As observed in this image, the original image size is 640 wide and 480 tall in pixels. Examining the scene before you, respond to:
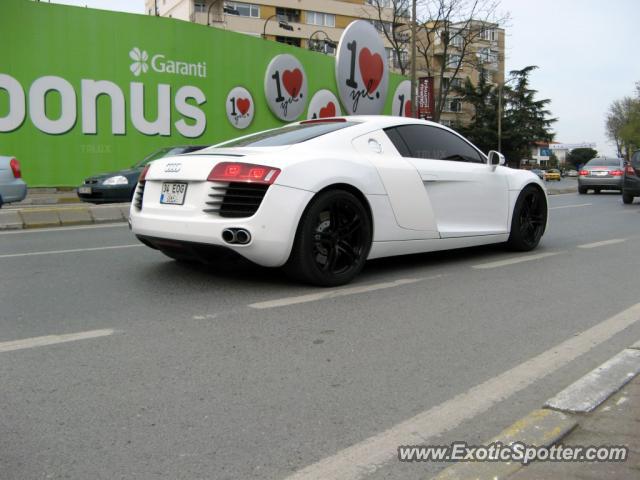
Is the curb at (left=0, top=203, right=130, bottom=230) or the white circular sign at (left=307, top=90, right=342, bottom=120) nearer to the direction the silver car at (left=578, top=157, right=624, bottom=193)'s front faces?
the white circular sign

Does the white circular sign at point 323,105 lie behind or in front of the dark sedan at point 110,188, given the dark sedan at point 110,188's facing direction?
behind

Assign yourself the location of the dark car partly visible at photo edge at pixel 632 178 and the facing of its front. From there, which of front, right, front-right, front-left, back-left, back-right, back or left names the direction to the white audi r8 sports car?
back

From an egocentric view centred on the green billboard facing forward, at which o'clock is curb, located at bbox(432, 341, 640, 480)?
The curb is roughly at 1 o'clock from the green billboard.

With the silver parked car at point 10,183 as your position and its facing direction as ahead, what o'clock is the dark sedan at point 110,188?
The dark sedan is roughly at 4 o'clock from the silver parked car.

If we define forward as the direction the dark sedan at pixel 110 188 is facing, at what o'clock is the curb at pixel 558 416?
The curb is roughly at 10 o'clock from the dark sedan.

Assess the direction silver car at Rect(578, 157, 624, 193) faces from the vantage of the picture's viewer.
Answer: facing away from the viewer

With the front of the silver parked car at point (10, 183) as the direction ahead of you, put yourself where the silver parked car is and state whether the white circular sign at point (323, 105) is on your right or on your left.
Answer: on your right

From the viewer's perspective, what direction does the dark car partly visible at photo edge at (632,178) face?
away from the camera

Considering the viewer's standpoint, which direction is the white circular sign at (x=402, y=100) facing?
facing the viewer and to the right of the viewer
